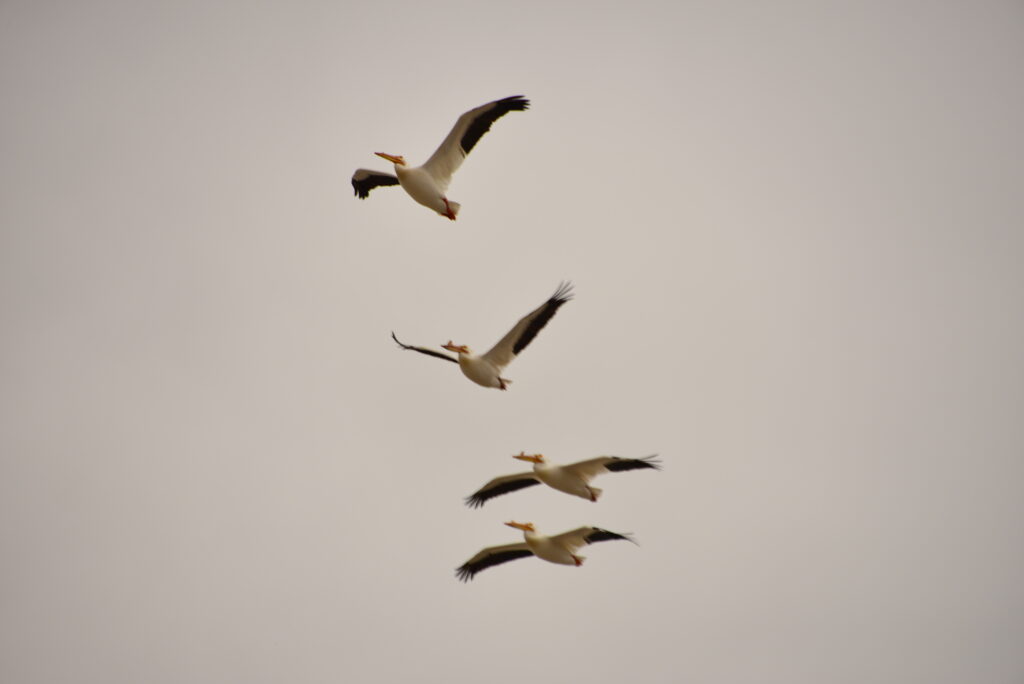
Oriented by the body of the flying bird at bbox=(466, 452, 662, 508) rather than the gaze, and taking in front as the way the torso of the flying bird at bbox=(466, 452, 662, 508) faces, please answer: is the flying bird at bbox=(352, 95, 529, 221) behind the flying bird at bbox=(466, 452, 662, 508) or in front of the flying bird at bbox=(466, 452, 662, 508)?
in front

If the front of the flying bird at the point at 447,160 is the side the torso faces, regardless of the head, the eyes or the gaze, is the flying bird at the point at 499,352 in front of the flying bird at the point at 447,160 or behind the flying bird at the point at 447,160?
behind

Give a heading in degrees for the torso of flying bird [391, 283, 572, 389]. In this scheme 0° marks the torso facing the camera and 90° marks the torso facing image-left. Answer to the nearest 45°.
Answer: approximately 45°

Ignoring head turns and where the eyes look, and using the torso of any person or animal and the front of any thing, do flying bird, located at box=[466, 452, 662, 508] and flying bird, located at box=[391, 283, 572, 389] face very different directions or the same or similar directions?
same or similar directions

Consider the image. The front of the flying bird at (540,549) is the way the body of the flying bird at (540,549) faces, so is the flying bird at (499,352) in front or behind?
in front

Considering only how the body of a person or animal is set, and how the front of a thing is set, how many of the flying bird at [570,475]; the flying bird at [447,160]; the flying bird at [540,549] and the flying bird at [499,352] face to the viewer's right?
0

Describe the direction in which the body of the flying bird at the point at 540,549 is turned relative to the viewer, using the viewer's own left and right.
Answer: facing the viewer and to the left of the viewer

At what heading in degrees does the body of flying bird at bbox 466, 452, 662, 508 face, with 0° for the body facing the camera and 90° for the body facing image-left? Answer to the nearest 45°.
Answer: approximately 45°

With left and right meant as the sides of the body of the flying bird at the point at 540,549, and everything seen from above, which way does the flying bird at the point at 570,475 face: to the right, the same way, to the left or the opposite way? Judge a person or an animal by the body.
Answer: the same way

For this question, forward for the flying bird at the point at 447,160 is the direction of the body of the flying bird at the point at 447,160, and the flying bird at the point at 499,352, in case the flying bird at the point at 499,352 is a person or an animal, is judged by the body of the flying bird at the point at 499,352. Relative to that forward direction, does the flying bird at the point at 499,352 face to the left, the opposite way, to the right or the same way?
the same way

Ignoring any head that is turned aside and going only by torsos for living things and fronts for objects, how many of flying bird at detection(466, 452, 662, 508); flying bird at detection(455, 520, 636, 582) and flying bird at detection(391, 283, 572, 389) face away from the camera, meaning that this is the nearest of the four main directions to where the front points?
0

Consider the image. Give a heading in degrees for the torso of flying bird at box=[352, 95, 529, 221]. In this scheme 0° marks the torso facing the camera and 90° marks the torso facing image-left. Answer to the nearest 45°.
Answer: approximately 45°

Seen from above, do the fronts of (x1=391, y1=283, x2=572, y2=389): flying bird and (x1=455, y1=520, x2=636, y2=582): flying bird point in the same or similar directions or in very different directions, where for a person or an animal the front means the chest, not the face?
same or similar directions
